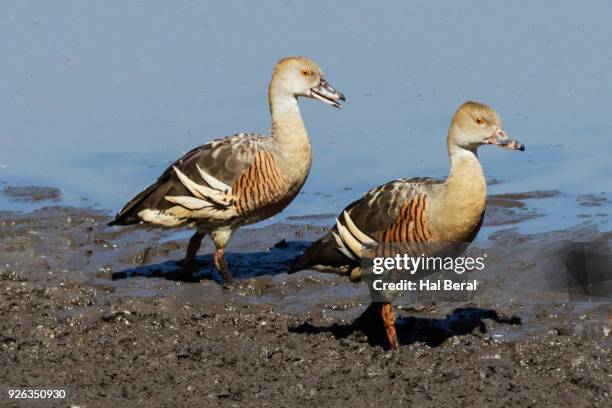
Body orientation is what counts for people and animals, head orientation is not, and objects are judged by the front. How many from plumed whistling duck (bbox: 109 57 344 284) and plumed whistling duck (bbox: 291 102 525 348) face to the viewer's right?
2

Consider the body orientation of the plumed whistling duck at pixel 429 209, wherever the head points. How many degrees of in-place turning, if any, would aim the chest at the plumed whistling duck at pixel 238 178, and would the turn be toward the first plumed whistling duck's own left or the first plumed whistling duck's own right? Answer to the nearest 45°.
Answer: approximately 135° to the first plumed whistling duck's own left

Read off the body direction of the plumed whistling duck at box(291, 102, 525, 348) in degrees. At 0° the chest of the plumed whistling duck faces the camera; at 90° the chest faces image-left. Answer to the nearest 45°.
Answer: approximately 270°

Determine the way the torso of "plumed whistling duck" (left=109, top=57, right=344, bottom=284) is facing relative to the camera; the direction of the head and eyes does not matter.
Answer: to the viewer's right

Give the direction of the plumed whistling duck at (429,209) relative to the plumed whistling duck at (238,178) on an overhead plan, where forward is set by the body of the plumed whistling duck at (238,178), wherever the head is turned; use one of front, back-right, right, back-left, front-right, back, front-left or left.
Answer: front-right

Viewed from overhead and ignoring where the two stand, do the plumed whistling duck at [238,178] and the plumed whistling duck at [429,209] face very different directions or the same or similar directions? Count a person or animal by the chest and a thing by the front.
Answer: same or similar directions
